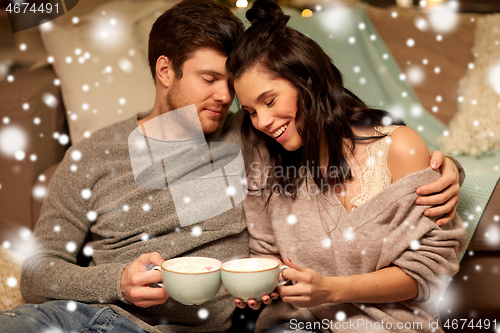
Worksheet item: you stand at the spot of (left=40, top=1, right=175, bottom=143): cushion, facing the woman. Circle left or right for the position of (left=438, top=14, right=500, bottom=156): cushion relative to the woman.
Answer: left

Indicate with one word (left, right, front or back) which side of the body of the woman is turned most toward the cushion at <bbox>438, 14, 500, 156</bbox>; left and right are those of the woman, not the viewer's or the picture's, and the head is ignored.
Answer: back

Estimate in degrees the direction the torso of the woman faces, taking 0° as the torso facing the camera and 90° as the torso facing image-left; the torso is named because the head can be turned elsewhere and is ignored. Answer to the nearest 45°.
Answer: approximately 45°

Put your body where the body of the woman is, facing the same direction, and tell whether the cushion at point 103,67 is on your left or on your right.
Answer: on your right

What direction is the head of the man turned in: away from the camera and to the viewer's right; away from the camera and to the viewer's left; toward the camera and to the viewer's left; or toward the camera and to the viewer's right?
toward the camera and to the viewer's right
